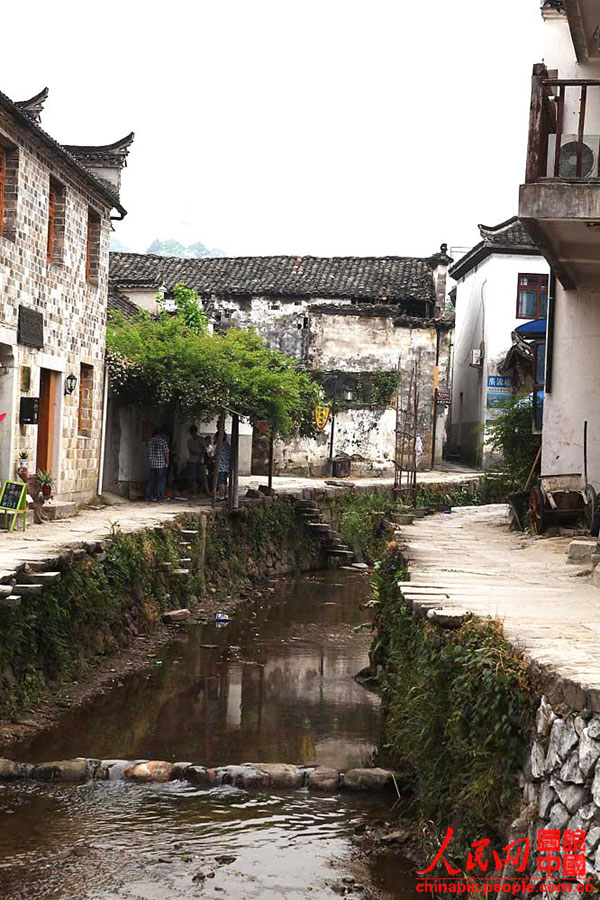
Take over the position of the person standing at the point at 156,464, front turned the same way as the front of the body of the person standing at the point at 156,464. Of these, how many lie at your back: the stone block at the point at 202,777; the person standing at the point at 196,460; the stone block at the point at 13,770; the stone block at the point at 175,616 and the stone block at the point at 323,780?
4

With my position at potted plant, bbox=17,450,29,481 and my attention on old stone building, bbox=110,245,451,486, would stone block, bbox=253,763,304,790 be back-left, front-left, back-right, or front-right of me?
back-right

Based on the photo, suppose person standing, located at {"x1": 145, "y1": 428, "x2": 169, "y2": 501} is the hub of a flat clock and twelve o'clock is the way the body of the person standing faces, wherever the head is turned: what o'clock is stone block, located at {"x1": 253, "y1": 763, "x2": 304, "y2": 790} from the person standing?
The stone block is roughly at 6 o'clock from the person standing.

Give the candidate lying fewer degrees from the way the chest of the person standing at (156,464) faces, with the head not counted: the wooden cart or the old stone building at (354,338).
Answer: the old stone building

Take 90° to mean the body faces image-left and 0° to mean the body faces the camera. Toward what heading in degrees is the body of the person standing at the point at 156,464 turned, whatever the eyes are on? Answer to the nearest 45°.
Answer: approximately 180°

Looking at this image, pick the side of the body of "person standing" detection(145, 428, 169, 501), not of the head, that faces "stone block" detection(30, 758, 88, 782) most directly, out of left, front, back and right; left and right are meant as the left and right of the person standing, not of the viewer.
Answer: back

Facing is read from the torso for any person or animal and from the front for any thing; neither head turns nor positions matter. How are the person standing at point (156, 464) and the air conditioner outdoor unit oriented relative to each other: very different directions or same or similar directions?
very different directions

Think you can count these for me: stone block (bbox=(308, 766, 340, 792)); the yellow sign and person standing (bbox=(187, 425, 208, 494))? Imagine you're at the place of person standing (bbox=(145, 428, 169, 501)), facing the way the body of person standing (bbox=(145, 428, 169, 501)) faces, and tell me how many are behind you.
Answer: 1

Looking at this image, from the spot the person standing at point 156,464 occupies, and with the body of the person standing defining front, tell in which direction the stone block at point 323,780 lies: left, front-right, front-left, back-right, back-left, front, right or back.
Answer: back

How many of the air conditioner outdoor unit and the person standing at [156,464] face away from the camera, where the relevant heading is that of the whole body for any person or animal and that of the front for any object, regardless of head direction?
1

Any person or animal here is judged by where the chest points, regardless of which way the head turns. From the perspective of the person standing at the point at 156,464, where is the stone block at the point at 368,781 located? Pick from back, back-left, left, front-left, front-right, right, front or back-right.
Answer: back
